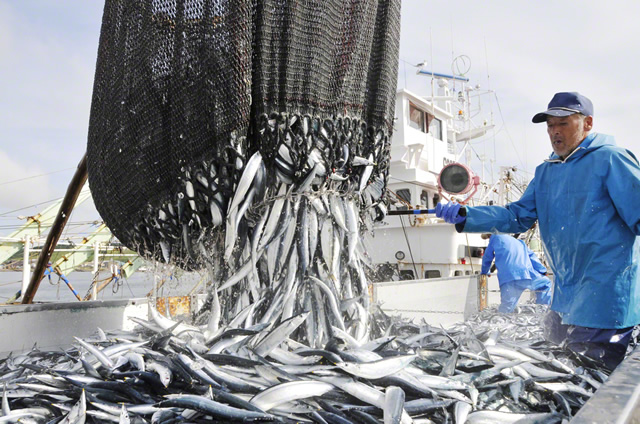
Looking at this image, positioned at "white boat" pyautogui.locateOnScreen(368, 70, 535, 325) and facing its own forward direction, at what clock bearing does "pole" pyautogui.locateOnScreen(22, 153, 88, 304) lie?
The pole is roughly at 11 o'clock from the white boat.

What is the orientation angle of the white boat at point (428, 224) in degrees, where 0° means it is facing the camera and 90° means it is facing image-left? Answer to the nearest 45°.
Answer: approximately 45°
